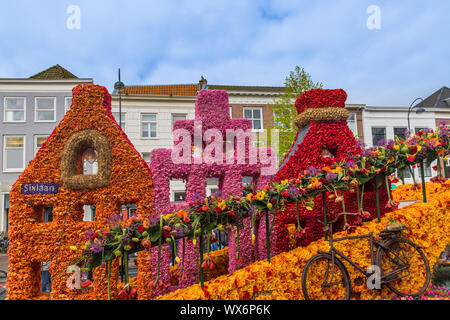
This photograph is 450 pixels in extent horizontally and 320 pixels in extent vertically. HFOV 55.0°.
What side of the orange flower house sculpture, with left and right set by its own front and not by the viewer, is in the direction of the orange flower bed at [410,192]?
left

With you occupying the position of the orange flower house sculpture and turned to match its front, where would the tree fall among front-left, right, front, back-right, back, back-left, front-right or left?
back-left

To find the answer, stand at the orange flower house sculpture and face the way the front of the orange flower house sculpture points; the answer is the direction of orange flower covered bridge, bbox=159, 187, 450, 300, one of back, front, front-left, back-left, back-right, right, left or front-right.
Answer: front-left

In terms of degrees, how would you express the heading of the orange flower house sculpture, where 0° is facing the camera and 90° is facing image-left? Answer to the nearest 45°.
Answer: approximately 0°

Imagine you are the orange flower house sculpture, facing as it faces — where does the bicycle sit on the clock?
The bicycle is roughly at 10 o'clock from the orange flower house sculpture.

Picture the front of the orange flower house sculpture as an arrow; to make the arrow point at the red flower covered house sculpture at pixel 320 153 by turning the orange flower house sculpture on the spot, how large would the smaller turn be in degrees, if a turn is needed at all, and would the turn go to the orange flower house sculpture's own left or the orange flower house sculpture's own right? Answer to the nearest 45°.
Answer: approximately 90° to the orange flower house sculpture's own left
